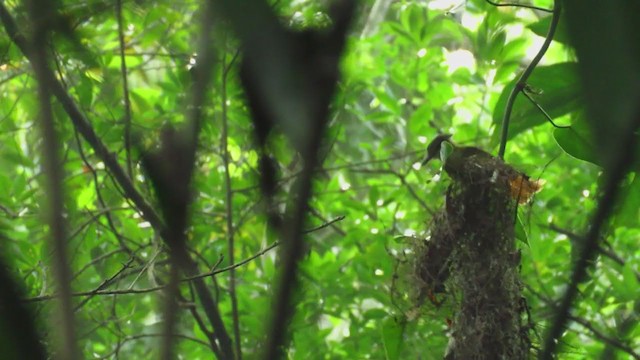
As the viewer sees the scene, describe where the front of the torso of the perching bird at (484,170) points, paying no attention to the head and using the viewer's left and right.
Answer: facing to the left of the viewer

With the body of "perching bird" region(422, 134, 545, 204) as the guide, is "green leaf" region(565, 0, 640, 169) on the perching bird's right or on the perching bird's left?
on the perching bird's left

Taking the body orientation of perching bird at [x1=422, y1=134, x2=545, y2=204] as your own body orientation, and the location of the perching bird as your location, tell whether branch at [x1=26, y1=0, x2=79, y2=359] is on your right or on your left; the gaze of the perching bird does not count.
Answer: on your left

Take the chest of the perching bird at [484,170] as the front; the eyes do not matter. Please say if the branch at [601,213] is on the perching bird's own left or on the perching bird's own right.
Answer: on the perching bird's own left
